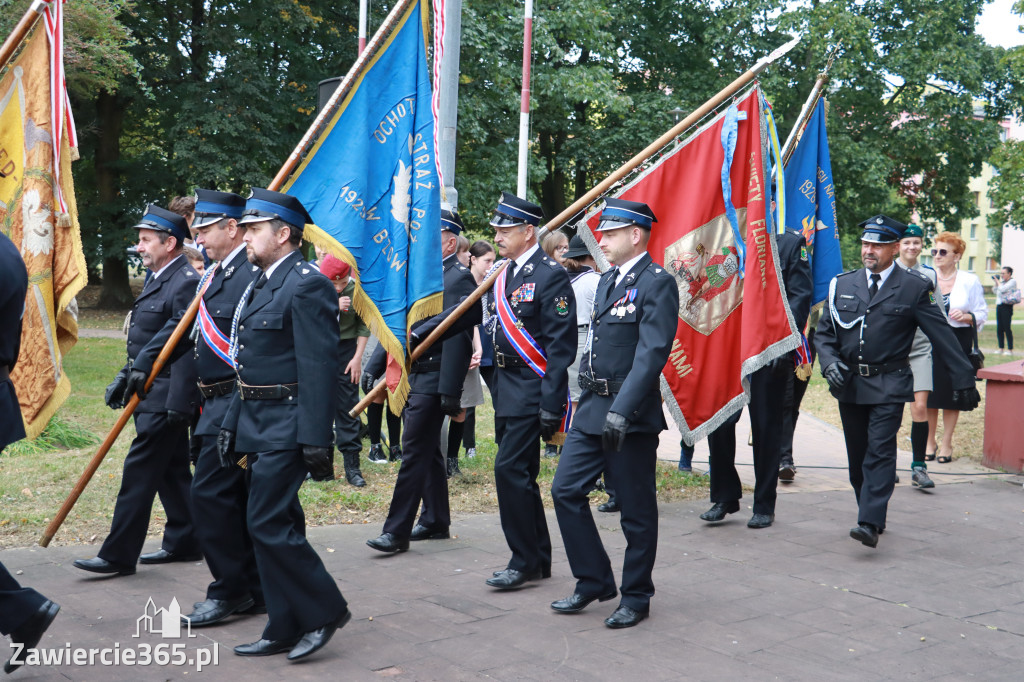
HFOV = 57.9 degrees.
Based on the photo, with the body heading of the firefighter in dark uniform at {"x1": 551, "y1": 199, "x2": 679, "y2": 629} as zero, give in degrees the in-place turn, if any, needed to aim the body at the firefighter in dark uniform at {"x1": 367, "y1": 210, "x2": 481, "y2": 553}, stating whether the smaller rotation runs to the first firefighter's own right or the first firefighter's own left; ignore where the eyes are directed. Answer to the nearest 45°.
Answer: approximately 90° to the first firefighter's own right

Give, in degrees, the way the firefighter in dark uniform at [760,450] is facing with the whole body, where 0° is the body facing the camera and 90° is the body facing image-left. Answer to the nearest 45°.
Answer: approximately 45°

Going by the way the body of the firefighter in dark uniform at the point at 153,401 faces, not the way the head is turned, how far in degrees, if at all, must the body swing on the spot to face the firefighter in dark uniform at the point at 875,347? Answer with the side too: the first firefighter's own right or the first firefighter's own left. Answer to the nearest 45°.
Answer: approximately 180°

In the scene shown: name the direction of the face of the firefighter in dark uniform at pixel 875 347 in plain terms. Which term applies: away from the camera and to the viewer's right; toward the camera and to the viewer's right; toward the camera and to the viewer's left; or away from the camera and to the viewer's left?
toward the camera and to the viewer's left

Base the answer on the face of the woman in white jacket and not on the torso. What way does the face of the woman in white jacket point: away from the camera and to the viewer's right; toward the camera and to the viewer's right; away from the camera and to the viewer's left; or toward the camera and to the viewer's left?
toward the camera and to the viewer's left

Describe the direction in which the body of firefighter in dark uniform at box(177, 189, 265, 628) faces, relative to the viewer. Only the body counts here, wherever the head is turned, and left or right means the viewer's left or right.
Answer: facing the viewer and to the left of the viewer

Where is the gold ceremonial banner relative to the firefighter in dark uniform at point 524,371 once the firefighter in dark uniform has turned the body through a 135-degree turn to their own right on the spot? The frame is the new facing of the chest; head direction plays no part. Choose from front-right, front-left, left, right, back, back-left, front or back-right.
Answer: left

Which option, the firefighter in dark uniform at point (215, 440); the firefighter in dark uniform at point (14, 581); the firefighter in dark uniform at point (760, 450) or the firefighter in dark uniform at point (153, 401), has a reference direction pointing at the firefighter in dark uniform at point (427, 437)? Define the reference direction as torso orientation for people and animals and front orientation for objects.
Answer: the firefighter in dark uniform at point (760, 450)

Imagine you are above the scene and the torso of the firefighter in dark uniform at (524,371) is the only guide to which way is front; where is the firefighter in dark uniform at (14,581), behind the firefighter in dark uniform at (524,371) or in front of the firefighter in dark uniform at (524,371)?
in front

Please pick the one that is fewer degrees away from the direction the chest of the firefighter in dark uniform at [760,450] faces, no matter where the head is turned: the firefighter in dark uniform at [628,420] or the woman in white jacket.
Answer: the firefighter in dark uniform

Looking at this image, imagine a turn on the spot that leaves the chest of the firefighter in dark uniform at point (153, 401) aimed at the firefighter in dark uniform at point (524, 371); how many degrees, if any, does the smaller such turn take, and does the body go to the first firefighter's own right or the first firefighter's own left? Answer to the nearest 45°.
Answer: approximately 180°

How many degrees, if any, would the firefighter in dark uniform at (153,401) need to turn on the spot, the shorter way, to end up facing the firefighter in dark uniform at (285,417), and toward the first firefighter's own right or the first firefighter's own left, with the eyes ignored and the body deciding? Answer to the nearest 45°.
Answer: approximately 90° to the first firefighter's own left

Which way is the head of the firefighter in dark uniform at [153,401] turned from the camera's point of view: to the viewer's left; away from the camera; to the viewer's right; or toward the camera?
to the viewer's left

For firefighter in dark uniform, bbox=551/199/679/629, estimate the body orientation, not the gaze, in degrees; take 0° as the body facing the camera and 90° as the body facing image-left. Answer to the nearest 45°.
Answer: approximately 45°
